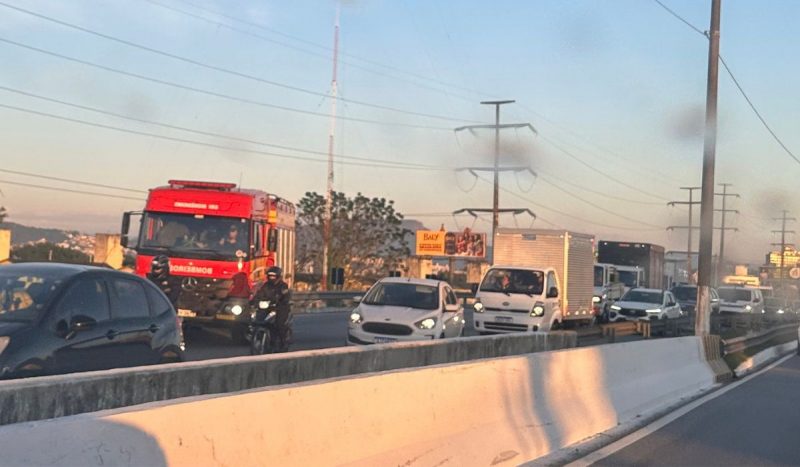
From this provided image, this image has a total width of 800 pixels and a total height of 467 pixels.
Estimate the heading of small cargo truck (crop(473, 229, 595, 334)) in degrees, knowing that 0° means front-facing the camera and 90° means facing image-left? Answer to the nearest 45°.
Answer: approximately 45°

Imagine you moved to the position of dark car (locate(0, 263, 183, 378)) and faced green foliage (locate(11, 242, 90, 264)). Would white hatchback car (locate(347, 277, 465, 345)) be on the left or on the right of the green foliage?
right

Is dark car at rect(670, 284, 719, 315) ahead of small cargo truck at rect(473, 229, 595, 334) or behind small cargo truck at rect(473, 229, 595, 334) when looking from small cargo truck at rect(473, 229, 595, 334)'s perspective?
behind

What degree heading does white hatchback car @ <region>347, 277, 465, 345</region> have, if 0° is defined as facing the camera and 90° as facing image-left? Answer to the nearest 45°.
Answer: approximately 45°

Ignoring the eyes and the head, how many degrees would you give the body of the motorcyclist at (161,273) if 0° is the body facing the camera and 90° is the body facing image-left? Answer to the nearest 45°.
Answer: approximately 45°
